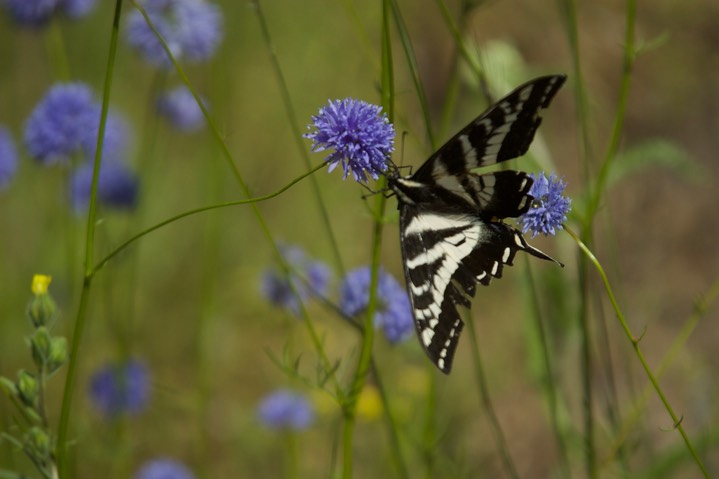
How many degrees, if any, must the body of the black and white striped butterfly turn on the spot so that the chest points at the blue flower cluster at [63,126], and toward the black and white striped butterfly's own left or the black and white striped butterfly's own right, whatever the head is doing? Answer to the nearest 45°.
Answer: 0° — it already faces it

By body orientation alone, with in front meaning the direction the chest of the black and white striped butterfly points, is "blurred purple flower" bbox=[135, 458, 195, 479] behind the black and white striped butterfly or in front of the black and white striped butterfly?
in front

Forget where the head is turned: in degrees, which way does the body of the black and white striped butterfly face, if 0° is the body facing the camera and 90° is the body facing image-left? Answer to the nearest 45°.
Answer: approximately 90°
